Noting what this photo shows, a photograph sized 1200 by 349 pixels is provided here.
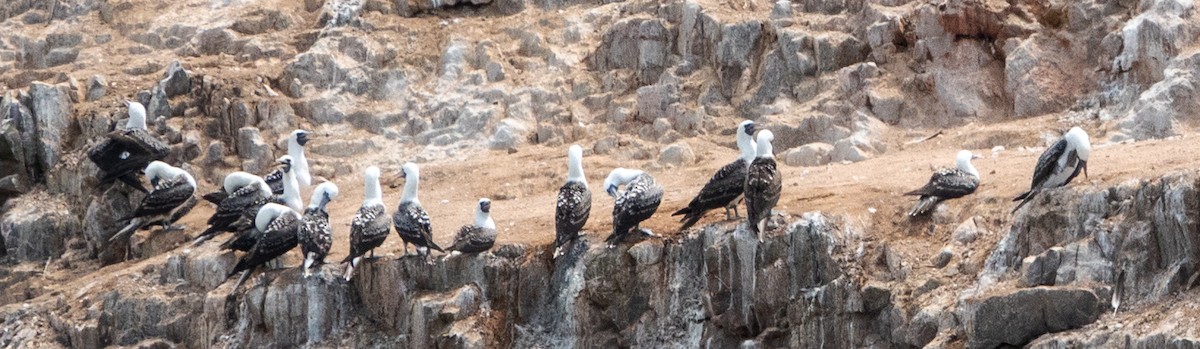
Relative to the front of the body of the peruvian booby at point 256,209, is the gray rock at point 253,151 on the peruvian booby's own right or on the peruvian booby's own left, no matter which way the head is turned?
on the peruvian booby's own left

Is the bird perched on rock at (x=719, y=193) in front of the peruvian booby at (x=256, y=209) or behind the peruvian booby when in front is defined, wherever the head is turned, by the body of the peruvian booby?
in front

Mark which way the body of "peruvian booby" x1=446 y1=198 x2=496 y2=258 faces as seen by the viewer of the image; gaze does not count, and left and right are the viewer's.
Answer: facing to the right of the viewer

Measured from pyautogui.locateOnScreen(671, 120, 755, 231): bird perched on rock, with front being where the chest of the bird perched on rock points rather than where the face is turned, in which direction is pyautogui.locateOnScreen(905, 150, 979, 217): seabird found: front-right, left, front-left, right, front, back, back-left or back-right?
front

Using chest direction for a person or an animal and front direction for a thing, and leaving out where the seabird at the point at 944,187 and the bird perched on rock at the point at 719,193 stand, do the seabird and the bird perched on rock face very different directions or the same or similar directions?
same or similar directions

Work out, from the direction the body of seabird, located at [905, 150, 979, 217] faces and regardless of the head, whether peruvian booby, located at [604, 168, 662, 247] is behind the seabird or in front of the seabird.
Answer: behind

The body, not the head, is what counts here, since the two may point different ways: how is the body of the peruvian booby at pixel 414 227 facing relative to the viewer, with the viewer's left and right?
facing away from the viewer and to the left of the viewer

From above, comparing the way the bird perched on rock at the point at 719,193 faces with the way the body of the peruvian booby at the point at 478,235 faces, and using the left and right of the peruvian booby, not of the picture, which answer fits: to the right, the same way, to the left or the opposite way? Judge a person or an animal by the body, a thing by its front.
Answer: the same way

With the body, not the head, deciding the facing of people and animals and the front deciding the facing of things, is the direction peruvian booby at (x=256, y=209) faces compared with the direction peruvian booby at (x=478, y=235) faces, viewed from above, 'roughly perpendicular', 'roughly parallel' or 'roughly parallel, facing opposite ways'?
roughly parallel

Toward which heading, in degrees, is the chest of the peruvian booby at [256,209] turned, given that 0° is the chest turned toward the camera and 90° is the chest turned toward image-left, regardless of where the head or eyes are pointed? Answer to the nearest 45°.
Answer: approximately 270°

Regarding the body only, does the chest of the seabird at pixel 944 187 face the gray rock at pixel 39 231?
no

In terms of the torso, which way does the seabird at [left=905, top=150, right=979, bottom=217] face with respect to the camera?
to the viewer's right

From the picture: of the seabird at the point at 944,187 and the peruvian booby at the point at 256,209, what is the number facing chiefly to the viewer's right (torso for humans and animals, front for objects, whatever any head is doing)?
2
